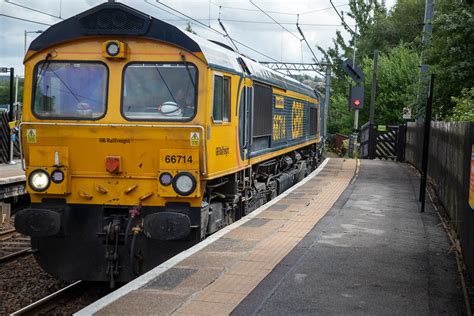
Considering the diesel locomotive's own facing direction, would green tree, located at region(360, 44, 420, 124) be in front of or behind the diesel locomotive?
behind

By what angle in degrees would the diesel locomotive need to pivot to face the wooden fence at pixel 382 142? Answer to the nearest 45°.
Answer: approximately 135° to its left

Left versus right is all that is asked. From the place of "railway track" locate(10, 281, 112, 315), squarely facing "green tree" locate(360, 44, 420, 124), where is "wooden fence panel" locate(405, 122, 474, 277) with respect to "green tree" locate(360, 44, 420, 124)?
right

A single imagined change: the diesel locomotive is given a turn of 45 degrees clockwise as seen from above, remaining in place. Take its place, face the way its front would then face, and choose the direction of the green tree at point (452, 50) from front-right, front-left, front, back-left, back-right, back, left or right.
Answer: back

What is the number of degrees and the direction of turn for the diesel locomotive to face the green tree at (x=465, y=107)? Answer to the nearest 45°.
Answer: approximately 135° to its left

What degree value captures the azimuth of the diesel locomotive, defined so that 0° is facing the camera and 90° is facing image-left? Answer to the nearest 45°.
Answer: approximately 0°

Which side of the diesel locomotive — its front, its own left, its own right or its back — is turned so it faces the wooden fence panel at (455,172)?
left
